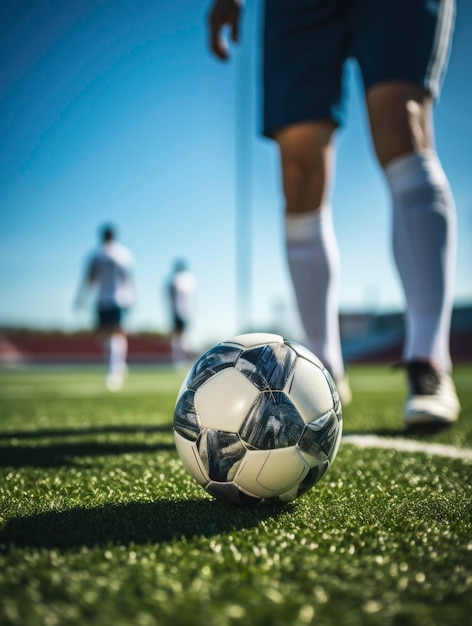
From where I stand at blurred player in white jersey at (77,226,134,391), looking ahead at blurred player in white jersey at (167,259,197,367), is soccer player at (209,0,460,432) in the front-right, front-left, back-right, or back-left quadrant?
back-right

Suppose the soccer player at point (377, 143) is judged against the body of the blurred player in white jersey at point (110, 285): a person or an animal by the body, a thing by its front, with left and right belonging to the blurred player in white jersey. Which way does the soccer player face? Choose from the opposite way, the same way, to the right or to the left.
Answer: the opposite way

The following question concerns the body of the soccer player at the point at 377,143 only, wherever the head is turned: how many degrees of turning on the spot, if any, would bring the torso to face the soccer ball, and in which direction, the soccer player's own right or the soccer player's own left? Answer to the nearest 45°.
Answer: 0° — they already face it

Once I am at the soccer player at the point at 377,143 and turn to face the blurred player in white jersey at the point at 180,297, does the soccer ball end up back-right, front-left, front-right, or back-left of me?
back-left

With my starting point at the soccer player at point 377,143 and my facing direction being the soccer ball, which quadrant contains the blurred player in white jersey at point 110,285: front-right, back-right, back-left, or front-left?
back-right

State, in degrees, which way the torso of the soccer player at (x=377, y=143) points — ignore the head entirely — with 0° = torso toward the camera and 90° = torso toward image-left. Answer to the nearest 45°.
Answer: approximately 0°
